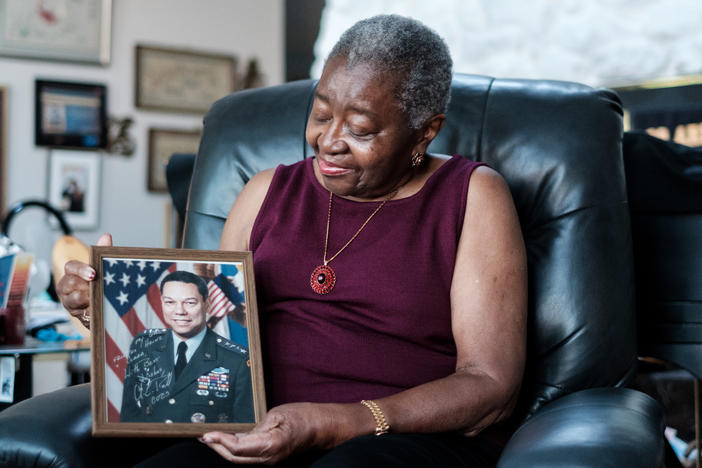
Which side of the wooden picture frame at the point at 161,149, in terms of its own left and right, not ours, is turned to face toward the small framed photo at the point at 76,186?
right

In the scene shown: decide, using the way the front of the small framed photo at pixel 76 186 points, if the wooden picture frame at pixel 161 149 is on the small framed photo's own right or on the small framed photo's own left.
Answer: on the small framed photo's own left

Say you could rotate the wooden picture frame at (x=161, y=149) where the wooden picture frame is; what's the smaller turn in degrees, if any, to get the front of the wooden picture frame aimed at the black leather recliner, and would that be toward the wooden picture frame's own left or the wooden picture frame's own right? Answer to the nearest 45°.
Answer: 0° — it already faces it

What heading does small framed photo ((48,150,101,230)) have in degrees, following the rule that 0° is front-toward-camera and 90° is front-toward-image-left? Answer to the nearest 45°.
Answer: approximately 0°

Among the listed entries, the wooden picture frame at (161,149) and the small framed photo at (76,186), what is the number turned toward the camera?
2
